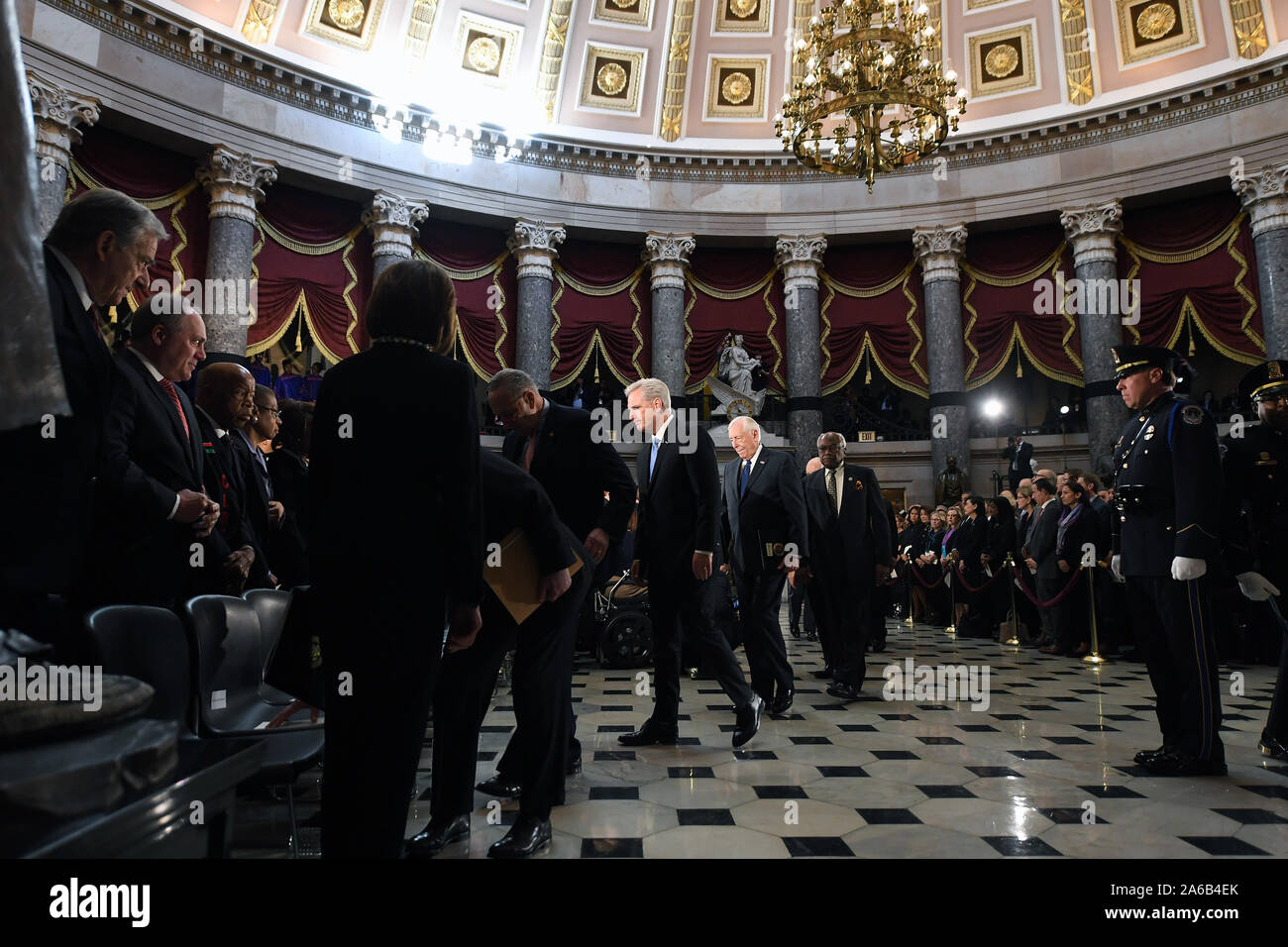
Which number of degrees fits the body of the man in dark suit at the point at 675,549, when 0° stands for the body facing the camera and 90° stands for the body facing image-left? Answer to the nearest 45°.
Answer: approximately 45°

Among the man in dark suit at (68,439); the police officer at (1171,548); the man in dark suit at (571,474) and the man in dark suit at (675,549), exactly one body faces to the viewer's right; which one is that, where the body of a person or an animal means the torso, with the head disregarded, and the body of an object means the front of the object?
the man in dark suit at (68,439)

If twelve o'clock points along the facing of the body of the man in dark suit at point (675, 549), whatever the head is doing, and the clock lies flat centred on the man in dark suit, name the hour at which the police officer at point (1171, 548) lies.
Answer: The police officer is roughly at 8 o'clock from the man in dark suit.

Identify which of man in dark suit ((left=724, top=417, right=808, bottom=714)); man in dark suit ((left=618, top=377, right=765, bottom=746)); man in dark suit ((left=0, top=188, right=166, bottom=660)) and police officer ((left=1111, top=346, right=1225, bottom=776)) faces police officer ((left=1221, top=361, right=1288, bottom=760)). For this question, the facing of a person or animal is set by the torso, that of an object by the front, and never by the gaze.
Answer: man in dark suit ((left=0, top=188, right=166, bottom=660))

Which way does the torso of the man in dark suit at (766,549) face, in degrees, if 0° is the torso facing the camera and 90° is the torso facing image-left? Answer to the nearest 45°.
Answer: approximately 45°

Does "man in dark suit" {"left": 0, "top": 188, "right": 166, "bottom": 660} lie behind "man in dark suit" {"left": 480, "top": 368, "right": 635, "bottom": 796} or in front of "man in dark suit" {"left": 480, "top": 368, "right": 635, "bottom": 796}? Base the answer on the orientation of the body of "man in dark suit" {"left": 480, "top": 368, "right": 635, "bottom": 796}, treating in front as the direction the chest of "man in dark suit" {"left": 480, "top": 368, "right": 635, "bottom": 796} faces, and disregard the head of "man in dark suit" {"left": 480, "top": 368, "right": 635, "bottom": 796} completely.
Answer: in front

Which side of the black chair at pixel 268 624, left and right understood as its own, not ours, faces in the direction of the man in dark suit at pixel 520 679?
front

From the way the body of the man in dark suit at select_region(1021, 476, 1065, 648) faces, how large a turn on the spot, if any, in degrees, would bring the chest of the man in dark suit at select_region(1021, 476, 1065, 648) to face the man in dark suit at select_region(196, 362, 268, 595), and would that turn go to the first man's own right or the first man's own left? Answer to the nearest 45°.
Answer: approximately 45° to the first man's own left

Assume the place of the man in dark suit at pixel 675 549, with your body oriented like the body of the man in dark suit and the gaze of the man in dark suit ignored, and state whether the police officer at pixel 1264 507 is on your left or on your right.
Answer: on your left

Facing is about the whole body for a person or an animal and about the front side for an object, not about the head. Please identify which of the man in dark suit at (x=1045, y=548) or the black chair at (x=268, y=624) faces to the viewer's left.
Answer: the man in dark suit
